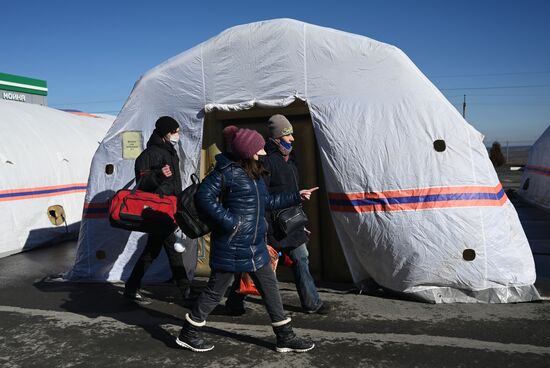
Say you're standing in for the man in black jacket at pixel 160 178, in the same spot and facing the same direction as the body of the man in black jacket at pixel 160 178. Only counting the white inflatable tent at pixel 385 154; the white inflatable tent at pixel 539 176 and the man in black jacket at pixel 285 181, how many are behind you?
0

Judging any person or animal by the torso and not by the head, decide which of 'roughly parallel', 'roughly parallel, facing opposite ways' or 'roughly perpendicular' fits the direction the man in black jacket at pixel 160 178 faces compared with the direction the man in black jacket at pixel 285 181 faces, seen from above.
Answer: roughly parallel

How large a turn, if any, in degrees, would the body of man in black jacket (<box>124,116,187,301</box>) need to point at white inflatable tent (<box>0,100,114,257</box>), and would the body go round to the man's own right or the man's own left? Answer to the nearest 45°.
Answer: approximately 135° to the man's own left

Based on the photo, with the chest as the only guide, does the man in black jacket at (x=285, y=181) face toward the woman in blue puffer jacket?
no

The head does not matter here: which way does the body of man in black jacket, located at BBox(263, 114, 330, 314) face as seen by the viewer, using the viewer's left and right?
facing to the right of the viewer

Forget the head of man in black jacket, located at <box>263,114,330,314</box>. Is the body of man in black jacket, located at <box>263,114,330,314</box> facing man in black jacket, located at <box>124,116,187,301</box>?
no

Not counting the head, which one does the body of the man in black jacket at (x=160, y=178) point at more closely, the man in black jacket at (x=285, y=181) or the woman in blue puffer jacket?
the man in black jacket

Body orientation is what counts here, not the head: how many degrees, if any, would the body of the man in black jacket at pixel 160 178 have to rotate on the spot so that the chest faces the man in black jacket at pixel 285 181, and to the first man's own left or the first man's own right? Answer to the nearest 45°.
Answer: approximately 45° to the first man's own right

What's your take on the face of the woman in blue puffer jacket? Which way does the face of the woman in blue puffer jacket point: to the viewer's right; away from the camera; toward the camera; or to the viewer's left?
to the viewer's right

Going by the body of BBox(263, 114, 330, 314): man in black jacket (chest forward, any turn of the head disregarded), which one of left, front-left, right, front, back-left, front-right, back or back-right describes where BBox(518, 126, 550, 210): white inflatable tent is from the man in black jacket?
front-left

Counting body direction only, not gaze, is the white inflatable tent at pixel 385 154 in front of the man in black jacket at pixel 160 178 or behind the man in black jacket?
in front

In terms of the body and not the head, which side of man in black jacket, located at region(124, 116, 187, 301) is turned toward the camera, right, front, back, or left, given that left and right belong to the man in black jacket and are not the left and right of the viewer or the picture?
right
